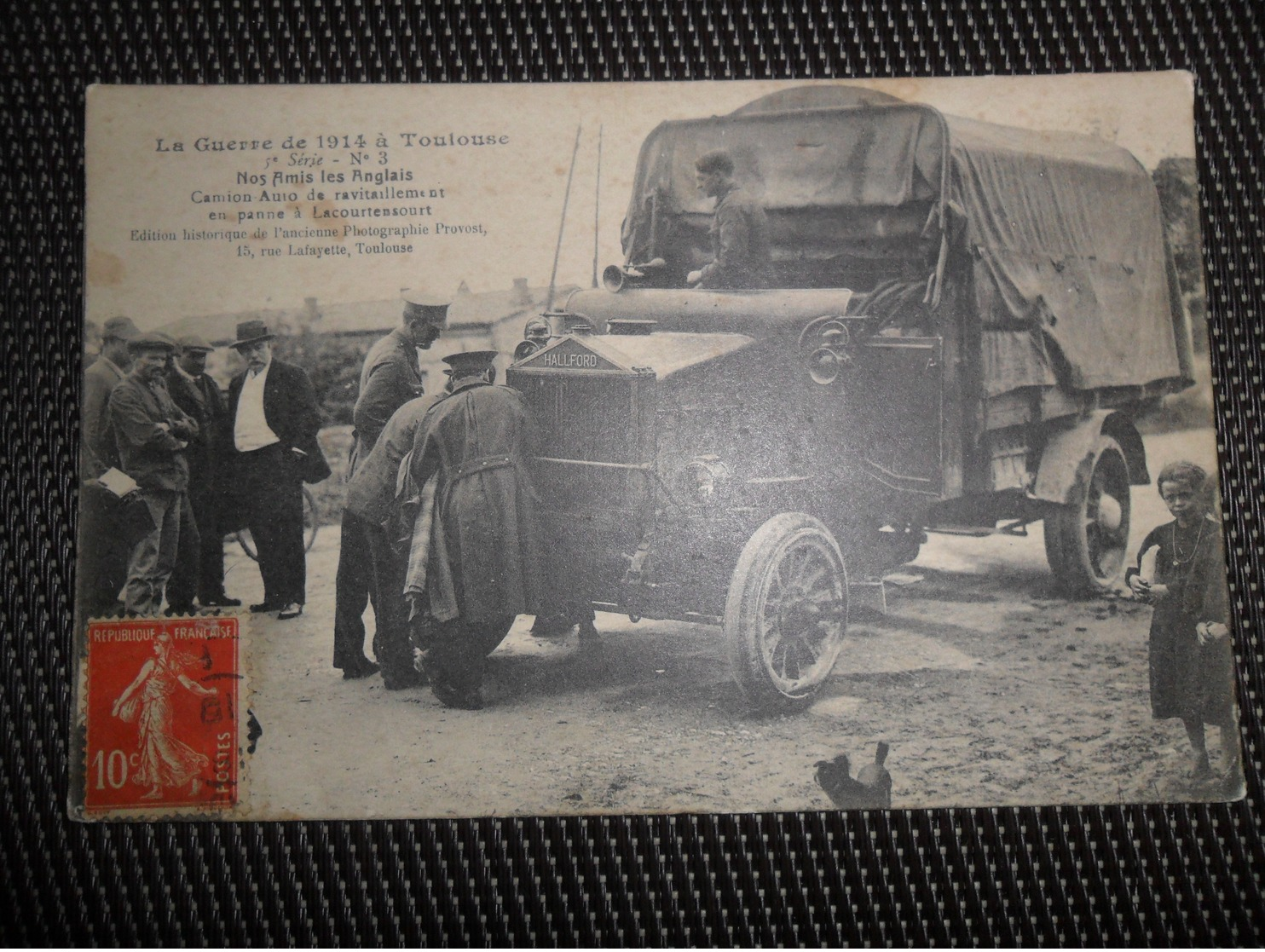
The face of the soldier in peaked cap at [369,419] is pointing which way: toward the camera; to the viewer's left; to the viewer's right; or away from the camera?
to the viewer's right

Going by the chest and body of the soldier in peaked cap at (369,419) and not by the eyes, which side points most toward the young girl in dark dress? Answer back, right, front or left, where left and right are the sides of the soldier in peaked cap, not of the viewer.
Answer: front

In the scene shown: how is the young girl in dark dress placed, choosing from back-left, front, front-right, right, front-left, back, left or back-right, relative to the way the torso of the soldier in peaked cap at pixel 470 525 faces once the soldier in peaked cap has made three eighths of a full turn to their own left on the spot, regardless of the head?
back-left

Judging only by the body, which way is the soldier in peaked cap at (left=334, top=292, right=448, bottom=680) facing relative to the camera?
to the viewer's right

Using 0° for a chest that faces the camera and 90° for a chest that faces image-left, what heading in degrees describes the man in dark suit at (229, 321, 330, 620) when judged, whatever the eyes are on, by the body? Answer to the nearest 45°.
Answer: approximately 45°

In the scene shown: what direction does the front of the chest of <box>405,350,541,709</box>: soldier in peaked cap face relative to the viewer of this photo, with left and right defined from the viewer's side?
facing away from the viewer
